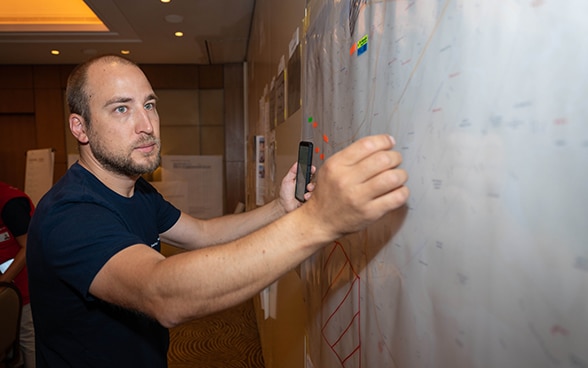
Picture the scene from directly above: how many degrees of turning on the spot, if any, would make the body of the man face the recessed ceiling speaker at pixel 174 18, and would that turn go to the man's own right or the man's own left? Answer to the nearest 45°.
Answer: approximately 135° to the man's own left

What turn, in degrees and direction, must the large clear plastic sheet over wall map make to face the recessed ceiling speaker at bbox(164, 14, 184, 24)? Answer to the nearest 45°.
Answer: approximately 90° to its right

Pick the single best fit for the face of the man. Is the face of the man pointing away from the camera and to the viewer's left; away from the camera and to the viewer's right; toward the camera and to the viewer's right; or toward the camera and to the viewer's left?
toward the camera and to the viewer's right

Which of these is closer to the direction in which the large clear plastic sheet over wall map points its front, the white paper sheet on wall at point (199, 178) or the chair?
the chair

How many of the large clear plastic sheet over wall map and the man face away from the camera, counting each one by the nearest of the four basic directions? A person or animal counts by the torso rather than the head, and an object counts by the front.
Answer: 0

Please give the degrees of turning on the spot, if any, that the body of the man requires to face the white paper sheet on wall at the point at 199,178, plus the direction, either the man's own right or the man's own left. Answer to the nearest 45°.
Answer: approximately 135° to the man's own left

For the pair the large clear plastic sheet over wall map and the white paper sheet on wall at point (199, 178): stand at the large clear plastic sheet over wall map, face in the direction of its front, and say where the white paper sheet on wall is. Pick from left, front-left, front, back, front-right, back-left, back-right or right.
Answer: right

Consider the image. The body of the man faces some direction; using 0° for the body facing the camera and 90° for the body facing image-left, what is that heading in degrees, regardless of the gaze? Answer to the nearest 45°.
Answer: approximately 315°

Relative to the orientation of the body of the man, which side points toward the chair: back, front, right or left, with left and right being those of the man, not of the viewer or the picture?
back

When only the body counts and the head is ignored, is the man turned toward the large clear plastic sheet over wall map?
yes
